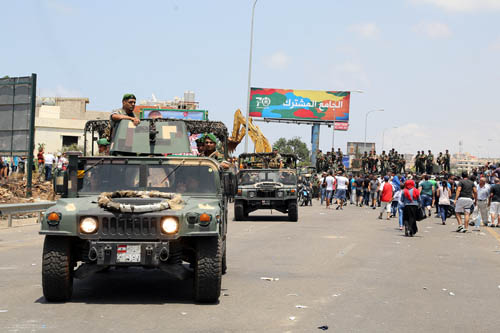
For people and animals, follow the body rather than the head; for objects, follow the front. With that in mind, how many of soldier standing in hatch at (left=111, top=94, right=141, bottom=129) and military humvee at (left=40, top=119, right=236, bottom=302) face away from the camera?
0

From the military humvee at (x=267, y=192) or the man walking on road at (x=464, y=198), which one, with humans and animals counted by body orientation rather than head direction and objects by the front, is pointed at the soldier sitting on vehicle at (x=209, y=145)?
the military humvee

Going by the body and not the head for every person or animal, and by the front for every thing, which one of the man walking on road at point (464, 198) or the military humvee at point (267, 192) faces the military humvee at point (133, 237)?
the military humvee at point (267, 192)

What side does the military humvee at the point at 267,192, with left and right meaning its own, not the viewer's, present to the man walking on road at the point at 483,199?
left

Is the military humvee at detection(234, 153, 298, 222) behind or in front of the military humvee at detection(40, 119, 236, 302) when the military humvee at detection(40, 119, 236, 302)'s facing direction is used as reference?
behind

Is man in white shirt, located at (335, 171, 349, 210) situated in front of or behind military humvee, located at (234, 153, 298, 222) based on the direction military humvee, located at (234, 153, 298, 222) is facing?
behind

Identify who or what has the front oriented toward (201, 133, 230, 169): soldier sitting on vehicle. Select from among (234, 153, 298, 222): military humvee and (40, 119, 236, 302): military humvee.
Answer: (234, 153, 298, 222): military humvee

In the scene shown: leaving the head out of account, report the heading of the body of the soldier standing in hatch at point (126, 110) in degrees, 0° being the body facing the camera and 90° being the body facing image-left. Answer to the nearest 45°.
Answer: approximately 315°

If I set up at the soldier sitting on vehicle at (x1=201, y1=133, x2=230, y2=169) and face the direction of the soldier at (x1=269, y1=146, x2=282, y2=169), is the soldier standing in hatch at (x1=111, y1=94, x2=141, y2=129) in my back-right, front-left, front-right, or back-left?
back-left
